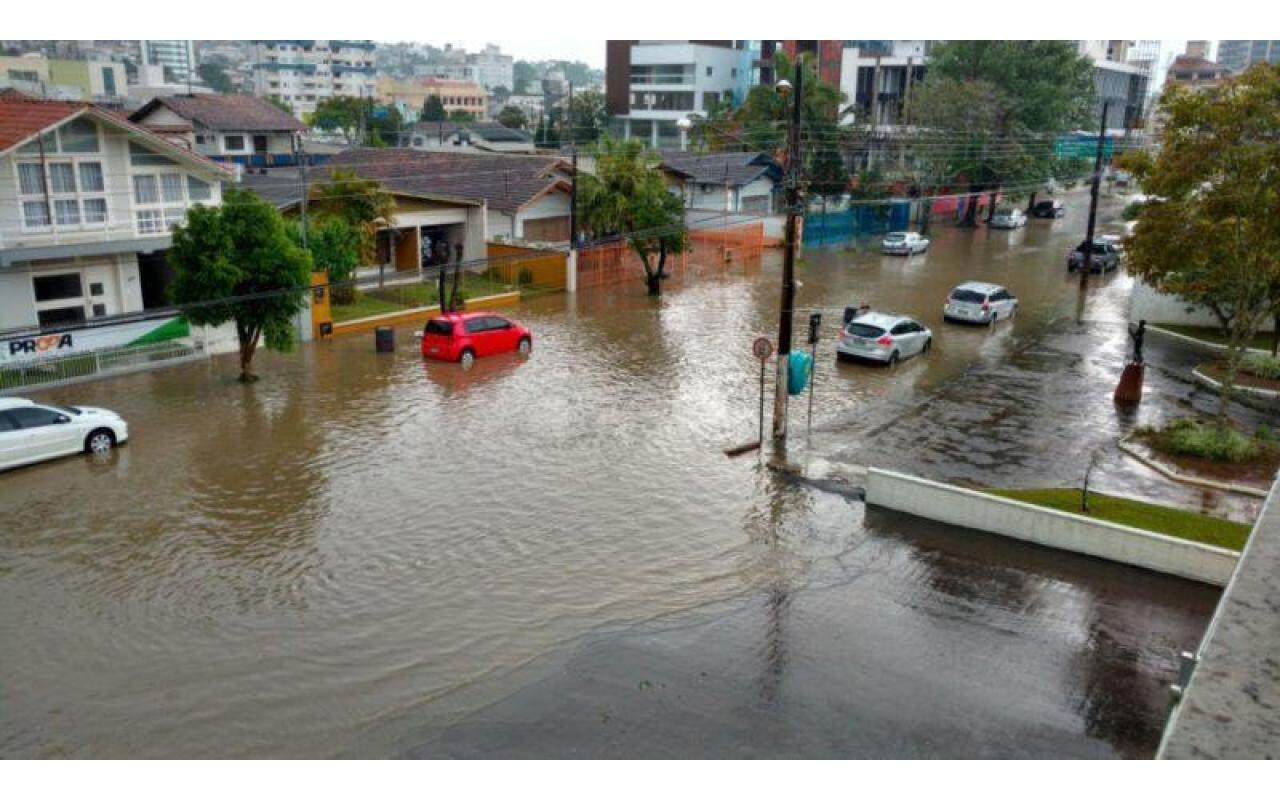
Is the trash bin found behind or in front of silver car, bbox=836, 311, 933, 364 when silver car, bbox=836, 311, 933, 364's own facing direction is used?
behind

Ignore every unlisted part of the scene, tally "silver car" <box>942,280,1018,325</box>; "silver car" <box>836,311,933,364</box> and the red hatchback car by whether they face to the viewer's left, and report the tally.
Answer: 0

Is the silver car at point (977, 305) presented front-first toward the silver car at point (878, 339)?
no

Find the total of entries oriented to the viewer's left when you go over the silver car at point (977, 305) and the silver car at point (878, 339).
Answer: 0

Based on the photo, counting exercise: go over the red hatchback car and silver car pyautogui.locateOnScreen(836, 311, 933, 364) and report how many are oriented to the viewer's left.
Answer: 0

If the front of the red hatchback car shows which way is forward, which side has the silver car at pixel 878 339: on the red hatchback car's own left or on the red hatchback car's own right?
on the red hatchback car's own right

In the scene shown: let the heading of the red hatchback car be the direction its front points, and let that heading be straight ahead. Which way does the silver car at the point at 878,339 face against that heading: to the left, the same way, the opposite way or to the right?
the same way

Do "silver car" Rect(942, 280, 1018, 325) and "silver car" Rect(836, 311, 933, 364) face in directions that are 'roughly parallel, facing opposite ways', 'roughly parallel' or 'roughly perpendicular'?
roughly parallel

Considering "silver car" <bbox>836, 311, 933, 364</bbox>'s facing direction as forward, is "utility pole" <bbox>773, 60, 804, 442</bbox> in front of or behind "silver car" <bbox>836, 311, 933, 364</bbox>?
behind

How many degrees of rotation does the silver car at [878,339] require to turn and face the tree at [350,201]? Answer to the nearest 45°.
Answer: approximately 135° to its left

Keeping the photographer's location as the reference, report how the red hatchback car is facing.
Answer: facing away from the viewer and to the right of the viewer

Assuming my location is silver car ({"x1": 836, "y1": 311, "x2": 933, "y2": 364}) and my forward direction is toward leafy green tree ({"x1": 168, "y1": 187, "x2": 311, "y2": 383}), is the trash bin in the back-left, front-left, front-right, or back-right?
front-right

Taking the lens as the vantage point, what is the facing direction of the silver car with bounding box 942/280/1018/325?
facing away from the viewer and to the right of the viewer

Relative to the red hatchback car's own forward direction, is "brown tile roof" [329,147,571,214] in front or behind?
in front

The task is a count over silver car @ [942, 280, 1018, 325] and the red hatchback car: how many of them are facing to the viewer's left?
0

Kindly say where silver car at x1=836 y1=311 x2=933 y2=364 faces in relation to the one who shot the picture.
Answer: facing away from the viewer and to the right of the viewer

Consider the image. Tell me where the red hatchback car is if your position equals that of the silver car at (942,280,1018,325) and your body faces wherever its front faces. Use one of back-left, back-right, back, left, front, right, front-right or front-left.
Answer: back

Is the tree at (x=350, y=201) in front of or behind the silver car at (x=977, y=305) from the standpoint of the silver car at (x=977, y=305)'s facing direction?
behind

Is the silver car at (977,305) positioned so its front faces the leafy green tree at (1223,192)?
no
